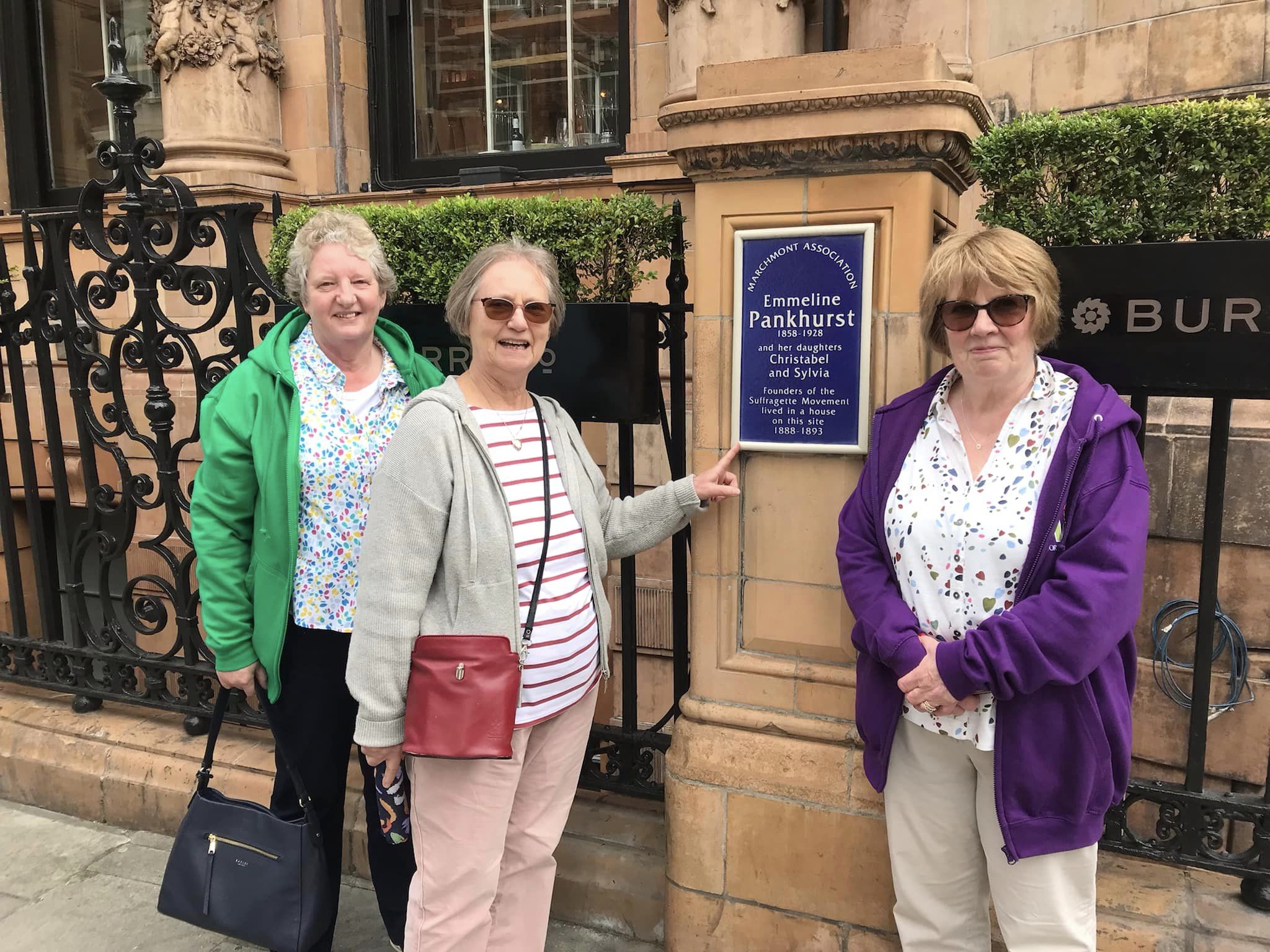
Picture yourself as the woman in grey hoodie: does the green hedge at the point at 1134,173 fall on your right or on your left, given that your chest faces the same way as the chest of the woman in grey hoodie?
on your left

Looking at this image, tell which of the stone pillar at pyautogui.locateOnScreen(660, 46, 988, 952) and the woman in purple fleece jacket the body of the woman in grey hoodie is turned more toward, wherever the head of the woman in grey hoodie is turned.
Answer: the woman in purple fleece jacket

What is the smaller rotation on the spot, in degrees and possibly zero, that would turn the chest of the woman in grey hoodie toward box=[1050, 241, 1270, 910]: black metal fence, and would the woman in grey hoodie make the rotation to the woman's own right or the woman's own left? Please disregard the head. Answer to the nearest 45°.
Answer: approximately 45° to the woman's own left

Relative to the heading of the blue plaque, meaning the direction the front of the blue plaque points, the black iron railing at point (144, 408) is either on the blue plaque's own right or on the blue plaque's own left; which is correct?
on the blue plaque's own right

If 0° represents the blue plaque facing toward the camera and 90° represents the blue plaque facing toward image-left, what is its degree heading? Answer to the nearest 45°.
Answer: approximately 0°

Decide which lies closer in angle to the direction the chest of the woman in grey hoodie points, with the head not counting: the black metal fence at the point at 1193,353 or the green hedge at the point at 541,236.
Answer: the black metal fence

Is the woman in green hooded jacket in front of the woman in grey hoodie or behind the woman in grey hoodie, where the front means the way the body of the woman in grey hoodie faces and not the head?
behind

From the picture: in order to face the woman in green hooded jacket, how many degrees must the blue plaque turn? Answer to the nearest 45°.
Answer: approximately 90° to its right
